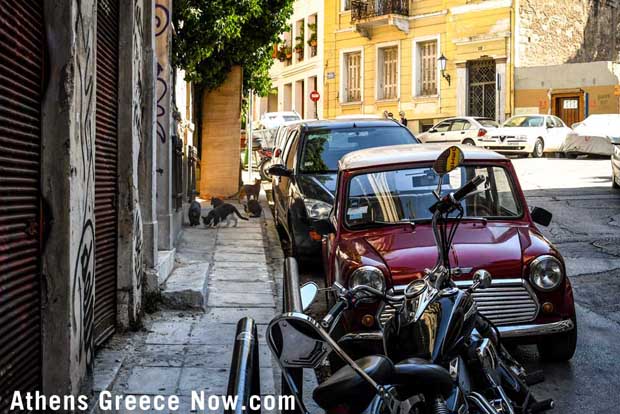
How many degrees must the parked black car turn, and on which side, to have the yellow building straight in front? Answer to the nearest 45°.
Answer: approximately 180°

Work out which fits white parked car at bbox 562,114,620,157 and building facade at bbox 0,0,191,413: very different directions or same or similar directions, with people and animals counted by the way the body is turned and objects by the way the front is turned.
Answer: very different directions

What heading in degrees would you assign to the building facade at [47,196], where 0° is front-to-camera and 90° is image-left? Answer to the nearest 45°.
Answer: approximately 270°

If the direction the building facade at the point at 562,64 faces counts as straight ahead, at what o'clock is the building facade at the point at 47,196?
the building facade at the point at 47,196 is roughly at 12 o'clock from the building facade at the point at 562,64.

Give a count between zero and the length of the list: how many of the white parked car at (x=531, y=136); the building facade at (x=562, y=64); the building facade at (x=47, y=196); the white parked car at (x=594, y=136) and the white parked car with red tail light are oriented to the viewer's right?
1

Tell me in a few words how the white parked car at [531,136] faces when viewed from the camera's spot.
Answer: facing the viewer and to the left of the viewer

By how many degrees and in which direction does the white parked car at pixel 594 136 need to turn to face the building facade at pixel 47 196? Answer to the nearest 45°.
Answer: approximately 45° to its left

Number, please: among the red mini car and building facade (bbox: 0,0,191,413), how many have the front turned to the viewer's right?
1

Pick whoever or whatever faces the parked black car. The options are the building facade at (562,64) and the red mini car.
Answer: the building facade

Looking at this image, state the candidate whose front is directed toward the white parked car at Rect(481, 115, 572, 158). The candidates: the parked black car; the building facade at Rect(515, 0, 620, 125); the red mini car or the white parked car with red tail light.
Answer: the building facade

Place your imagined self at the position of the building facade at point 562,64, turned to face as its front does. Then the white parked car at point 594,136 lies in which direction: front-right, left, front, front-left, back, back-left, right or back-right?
front

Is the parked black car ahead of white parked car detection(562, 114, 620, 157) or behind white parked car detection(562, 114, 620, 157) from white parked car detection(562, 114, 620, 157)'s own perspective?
ahead

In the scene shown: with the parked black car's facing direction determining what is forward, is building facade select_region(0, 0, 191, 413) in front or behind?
in front

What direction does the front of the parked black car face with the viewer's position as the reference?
facing the viewer

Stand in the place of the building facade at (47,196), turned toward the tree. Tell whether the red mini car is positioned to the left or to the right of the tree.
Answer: right

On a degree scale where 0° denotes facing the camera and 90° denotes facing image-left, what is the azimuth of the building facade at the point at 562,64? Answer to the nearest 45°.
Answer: approximately 0°

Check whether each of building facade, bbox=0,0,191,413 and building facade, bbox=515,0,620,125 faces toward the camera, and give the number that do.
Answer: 1
